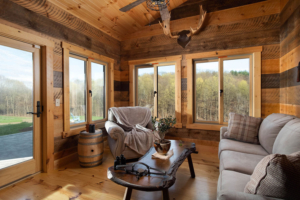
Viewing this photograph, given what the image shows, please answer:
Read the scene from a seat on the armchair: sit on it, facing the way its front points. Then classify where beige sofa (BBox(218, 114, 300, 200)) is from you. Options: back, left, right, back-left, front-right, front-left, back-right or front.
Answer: front

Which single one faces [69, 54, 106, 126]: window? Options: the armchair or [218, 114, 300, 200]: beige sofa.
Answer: the beige sofa

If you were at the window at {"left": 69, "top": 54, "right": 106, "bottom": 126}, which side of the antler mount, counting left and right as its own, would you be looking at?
right

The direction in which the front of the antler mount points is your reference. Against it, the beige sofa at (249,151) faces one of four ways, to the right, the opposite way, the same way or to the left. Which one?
to the right

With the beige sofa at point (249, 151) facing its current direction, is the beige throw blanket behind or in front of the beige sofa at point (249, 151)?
in front

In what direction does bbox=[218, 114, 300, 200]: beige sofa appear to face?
to the viewer's left

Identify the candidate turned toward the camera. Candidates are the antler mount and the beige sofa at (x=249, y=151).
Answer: the antler mount

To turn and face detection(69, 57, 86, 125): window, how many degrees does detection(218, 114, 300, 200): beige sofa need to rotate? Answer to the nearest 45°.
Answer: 0° — it already faces it

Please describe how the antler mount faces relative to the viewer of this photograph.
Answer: facing the viewer

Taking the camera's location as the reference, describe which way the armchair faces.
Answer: facing the viewer and to the right of the viewer

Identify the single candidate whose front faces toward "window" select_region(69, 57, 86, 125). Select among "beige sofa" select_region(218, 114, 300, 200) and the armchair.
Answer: the beige sofa

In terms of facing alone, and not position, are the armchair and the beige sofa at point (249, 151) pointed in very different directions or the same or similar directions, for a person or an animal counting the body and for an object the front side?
very different directions

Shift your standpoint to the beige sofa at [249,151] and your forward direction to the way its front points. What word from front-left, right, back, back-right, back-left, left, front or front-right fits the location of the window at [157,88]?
front-right
